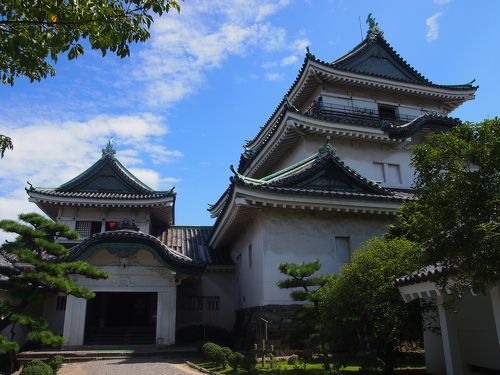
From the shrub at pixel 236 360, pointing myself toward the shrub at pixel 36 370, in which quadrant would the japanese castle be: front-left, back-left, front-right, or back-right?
back-right

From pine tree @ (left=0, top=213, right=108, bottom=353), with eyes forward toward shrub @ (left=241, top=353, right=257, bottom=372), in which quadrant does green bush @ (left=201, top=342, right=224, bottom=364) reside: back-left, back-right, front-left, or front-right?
front-left

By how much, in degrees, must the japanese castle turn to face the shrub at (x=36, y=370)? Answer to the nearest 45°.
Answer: approximately 45° to its right

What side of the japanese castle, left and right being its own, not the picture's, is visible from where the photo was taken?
front

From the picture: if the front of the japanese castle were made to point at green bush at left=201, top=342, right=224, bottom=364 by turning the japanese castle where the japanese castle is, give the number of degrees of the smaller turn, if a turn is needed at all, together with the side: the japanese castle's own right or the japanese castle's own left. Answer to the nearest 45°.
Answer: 0° — it already faces it

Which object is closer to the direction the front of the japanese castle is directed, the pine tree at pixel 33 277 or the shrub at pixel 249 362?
the shrub

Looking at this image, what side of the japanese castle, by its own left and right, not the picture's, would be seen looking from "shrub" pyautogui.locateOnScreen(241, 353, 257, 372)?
front

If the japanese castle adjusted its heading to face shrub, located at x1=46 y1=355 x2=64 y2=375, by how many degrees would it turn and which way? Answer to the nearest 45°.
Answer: approximately 45° to its right
